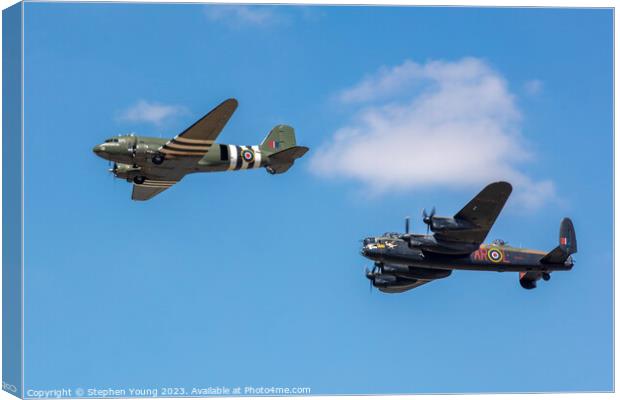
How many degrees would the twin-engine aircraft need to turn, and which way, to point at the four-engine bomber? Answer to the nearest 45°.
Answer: approximately 180°

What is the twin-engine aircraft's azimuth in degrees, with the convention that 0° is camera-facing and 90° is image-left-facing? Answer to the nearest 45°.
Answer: approximately 90°
